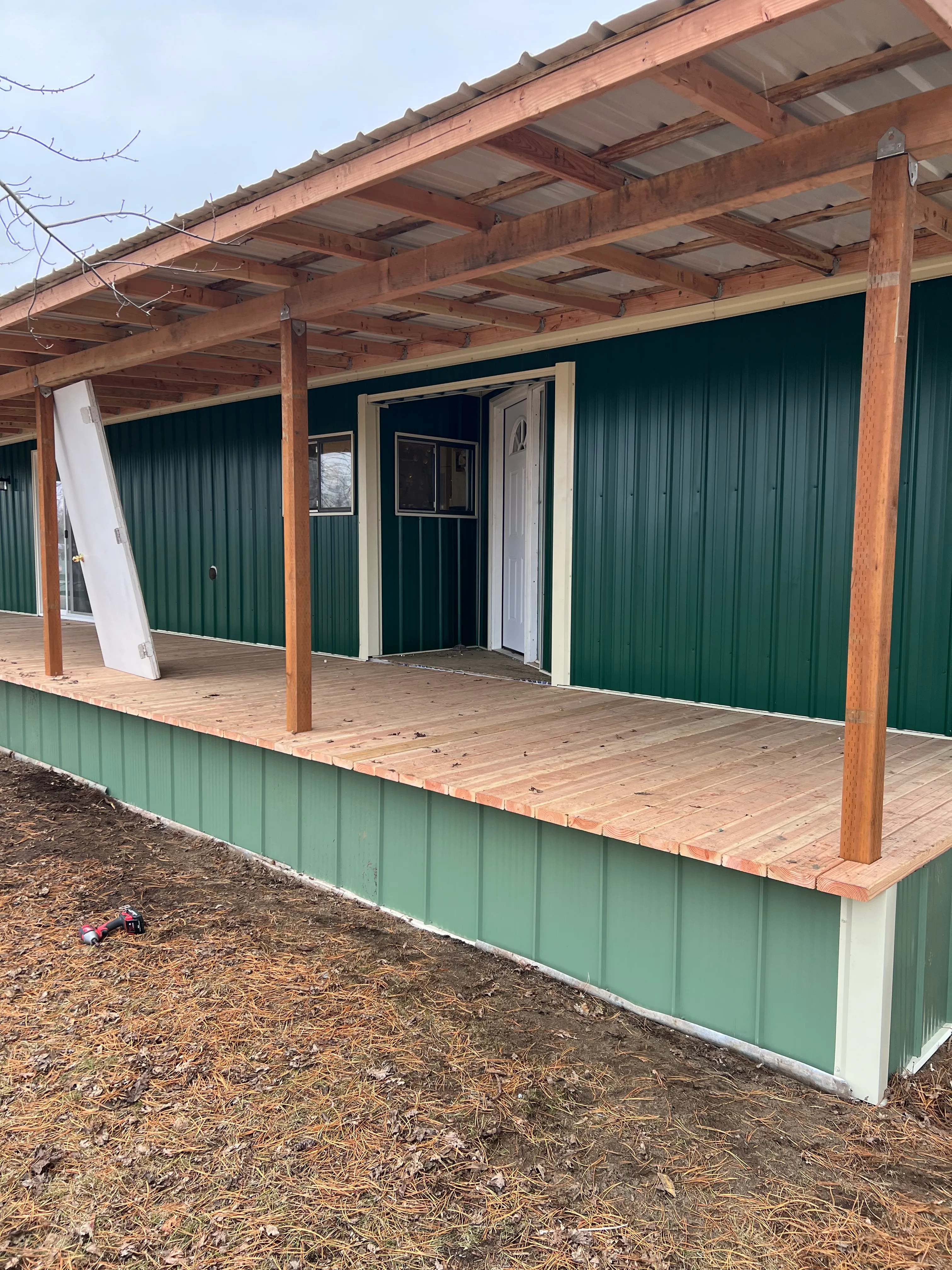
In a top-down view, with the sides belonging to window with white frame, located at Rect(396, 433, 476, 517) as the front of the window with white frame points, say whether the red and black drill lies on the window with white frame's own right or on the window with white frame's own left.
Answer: on the window with white frame's own right

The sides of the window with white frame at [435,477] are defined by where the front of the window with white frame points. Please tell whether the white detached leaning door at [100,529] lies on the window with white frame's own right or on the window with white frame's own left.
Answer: on the window with white frame's own right

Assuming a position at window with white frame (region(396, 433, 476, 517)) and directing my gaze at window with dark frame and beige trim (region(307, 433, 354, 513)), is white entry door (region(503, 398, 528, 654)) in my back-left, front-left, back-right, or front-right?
back-left

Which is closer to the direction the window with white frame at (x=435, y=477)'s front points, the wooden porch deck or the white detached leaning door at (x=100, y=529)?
the wooden porch deck

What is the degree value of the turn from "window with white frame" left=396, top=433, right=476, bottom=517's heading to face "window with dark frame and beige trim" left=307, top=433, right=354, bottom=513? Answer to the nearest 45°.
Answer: approximately 135° to its right
